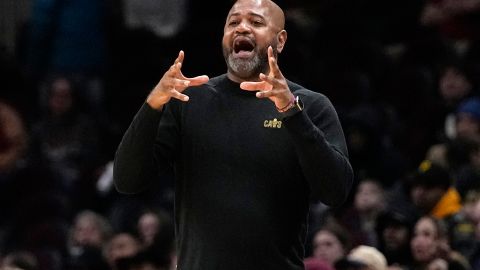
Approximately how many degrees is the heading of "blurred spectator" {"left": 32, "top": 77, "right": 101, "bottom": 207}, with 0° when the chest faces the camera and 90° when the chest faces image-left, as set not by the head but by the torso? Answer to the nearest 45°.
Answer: approximately 0°

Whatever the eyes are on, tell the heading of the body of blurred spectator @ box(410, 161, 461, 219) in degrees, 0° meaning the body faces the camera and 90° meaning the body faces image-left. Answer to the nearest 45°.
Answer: approximately 45°

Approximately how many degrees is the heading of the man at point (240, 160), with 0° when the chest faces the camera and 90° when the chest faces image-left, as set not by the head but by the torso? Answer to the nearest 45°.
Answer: approximately 0°

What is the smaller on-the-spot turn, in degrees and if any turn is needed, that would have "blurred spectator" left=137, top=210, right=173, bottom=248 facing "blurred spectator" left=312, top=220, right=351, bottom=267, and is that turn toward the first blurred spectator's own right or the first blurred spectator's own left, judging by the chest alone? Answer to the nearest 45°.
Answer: approximately 90° to the first blurred spectator's own left

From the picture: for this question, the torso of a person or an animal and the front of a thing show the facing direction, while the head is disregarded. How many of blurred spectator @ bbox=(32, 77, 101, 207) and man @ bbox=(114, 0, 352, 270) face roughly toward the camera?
2
